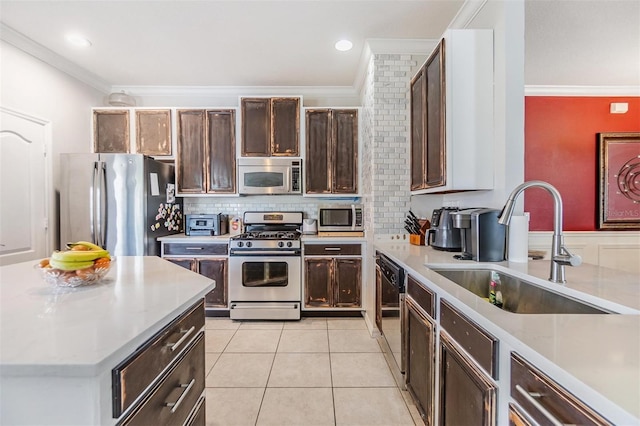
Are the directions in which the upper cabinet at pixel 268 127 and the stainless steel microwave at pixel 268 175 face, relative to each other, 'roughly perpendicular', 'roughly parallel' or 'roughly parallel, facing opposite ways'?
roughly parallel

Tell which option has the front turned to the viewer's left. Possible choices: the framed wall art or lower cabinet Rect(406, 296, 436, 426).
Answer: the lower cabinet

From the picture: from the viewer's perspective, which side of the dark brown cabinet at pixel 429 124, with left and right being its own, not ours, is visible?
left

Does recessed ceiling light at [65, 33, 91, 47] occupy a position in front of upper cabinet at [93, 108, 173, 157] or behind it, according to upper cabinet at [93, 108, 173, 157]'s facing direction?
in front

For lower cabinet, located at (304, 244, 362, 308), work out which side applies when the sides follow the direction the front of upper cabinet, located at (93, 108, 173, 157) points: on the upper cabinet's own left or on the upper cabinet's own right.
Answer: on the upper cabinet's own left

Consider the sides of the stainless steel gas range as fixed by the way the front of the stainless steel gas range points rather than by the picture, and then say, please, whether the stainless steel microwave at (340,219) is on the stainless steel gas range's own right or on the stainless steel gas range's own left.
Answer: on the stainless steel gas range's own left

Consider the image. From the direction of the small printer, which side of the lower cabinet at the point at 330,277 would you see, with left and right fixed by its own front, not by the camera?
right

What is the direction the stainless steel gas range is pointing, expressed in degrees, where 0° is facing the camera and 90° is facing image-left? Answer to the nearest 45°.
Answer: approximately 0°

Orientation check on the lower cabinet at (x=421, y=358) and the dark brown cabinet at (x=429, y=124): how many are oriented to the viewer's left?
2

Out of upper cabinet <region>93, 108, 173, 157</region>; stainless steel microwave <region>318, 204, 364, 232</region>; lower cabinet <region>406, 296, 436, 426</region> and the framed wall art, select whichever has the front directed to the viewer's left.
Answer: the lower cabinet

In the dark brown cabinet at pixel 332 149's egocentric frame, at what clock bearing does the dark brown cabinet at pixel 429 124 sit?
the dark brown cabinet at pixel 429 124 is roughly at 11 o'clock from the dark brown cabinet at pixel 332 149.

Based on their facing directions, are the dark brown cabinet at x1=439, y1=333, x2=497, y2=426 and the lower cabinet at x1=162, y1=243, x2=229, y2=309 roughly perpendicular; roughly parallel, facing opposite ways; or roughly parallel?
roughly perpendicular

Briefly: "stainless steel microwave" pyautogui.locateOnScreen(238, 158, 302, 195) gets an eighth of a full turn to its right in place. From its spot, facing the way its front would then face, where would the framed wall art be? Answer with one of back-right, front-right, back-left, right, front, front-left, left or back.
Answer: back-left

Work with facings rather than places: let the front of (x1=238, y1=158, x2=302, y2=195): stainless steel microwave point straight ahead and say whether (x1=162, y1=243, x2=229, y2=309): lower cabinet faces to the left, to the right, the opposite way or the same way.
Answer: the same way

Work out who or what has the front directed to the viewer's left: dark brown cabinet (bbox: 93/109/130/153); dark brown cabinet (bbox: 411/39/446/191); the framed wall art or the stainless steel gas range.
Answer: dark brown cabinet (bbox: 411/39/446/191)

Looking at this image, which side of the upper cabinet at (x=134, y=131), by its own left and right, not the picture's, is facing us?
front

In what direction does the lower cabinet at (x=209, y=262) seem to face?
toward the camera

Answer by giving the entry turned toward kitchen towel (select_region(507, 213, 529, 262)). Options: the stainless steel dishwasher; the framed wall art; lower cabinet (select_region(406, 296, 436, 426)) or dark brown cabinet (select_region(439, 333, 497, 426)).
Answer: the framed wall art
